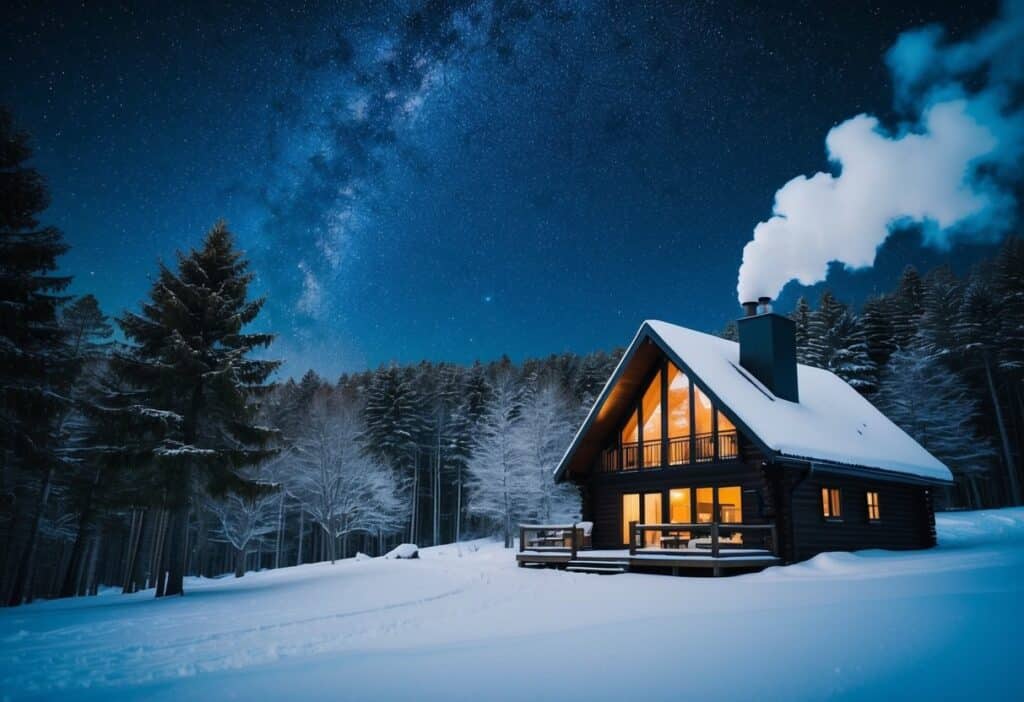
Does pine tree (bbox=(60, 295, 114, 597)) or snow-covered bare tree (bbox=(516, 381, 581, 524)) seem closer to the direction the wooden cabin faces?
the pine tree

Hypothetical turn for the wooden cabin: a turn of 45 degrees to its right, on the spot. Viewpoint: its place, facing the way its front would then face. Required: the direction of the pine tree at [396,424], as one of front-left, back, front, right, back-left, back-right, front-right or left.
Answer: front-right

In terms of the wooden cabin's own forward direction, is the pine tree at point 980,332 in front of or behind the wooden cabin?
behind

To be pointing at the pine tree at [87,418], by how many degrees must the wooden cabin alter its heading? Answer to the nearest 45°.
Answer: approximately 45° to its right

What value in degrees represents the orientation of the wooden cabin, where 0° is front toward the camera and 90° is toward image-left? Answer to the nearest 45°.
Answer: approximately 45°

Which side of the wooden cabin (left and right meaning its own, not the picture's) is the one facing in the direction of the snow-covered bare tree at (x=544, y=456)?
right

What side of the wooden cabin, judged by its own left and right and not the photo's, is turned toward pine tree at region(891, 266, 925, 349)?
back

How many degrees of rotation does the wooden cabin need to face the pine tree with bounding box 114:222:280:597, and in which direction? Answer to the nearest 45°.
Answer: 0° — it already faces it

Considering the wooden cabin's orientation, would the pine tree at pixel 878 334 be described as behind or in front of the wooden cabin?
behind

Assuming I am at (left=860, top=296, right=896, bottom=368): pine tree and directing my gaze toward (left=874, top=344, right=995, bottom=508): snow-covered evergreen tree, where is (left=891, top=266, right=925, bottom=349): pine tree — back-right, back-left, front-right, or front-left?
back-left

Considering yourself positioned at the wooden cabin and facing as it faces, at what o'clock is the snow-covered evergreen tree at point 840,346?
The snow-covered evergreen tree is roughly at 5 o'clock from the wooden cabin.

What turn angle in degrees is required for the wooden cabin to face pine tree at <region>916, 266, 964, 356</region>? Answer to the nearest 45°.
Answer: approximately 180°

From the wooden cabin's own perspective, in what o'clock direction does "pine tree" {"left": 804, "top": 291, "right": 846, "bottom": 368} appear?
The pine tree is roughly at 5 o'clock from the wooden cabin.

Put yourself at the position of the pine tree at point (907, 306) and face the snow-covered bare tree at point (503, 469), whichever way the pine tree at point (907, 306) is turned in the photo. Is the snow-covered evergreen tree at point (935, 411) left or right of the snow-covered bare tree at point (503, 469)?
left
